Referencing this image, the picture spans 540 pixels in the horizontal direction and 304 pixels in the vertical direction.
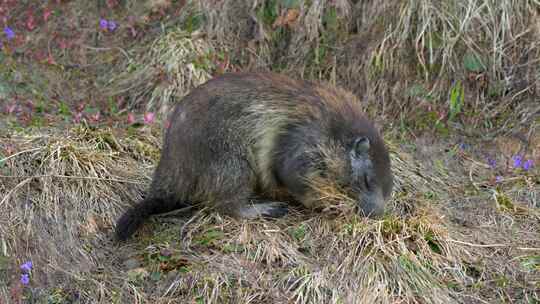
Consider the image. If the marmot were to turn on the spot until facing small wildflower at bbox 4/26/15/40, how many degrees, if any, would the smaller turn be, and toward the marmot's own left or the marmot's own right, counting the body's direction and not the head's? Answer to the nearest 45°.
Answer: approximately 135° to the marmot's own left

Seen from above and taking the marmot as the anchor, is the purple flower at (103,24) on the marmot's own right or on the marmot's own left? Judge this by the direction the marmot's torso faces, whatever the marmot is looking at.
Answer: on the marmot's own left

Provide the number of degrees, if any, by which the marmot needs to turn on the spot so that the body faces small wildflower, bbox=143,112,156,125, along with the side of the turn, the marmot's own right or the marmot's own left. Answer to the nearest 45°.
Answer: approximately 135° to the marmot's own left

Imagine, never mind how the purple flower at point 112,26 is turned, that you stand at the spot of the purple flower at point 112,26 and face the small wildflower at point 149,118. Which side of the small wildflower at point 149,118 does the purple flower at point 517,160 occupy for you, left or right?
left

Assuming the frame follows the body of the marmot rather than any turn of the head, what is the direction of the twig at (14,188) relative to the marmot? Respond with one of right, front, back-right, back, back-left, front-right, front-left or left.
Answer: back

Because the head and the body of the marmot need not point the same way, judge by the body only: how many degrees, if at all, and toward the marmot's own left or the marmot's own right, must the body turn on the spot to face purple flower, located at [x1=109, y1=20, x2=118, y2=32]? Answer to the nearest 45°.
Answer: approximately 135° to the marmot's own left

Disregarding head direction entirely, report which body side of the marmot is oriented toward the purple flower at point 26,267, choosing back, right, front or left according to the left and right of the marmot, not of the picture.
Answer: back

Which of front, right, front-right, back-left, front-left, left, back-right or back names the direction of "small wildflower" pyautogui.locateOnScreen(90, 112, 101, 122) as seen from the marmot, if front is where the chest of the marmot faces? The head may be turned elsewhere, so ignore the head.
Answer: back-left

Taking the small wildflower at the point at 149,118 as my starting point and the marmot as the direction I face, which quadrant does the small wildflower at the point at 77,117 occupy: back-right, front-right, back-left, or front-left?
back-right

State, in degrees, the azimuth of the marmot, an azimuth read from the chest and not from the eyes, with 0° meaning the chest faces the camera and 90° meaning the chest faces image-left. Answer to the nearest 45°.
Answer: approximately 270°
